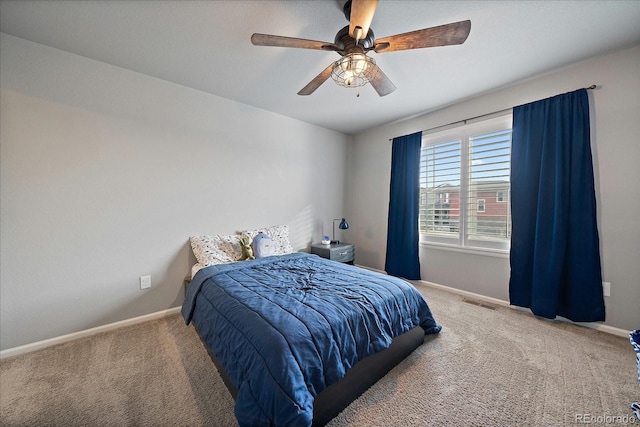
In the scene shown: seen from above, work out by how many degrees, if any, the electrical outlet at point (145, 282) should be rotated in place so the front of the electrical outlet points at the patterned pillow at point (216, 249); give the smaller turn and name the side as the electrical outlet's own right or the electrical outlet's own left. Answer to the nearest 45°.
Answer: approximately 90° to the electrical outlet's own left

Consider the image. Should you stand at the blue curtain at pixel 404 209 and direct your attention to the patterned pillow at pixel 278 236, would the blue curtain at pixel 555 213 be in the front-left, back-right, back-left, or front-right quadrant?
back-left

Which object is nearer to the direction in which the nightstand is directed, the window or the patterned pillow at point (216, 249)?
the window

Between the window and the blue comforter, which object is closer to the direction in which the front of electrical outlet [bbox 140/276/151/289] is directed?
the blue comforter

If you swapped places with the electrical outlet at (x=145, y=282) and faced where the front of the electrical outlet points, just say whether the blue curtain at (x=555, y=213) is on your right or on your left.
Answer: on your left

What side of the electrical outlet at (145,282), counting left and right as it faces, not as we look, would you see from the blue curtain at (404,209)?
left

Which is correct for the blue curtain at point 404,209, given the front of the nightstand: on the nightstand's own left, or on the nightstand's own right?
on the nightstand's own left

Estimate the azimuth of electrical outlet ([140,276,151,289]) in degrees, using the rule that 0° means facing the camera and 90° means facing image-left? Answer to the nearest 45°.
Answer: approximately 0°

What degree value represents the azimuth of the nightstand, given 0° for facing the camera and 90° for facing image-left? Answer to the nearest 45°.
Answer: approximately 315°

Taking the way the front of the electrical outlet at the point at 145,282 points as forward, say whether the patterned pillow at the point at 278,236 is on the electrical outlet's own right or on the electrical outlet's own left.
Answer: on the electrical outlet's own left
